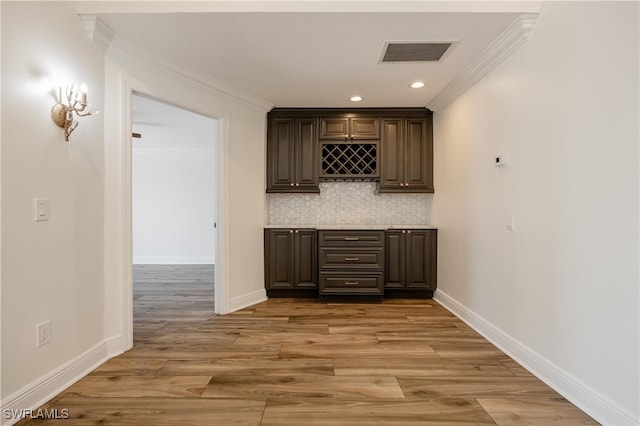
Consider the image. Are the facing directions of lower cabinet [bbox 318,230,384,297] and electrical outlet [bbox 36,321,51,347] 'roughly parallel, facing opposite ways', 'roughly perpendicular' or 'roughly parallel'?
roughly perpendicular

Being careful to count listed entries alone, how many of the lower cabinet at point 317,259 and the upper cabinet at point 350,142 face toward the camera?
2

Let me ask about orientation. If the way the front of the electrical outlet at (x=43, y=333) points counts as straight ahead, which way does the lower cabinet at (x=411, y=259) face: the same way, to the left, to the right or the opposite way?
to the right

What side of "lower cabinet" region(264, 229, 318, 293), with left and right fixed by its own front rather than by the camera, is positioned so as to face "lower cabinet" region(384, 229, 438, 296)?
left

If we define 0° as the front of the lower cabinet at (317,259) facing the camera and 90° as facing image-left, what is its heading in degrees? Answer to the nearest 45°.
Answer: approximately 0°

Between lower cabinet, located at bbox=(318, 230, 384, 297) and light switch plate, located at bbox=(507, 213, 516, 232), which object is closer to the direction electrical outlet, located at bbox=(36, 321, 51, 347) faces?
the light switch plate

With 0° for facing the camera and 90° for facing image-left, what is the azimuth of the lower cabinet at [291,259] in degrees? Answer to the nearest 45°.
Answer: approximately 0°
